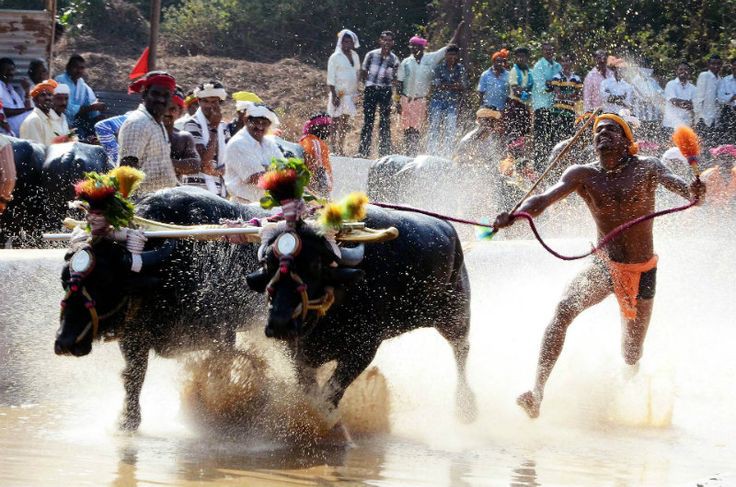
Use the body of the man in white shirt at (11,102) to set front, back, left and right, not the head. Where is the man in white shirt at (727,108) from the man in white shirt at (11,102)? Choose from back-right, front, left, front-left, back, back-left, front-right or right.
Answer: front-left

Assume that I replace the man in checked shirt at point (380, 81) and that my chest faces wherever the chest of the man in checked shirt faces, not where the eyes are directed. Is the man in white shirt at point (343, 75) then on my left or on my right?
on my right

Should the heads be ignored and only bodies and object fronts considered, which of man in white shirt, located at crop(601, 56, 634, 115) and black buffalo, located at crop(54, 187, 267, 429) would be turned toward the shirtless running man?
the man in white shirt

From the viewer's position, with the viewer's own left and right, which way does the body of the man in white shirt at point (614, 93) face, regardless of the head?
facing the viewer

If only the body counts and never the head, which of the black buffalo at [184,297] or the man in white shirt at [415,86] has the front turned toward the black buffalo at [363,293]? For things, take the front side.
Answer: the man in white shirt

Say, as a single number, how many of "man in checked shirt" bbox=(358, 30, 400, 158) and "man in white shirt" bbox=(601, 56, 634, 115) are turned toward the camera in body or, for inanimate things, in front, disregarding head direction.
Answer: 2

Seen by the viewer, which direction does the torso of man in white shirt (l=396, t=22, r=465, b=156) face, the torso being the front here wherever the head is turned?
toward the camera

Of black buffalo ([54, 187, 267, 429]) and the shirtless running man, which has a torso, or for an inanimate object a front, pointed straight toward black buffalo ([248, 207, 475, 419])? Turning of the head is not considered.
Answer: the shirtless running man

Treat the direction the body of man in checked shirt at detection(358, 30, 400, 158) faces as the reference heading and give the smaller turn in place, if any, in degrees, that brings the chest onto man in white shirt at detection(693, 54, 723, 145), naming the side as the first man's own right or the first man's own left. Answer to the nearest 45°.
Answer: approximately 90° to the first man's own left

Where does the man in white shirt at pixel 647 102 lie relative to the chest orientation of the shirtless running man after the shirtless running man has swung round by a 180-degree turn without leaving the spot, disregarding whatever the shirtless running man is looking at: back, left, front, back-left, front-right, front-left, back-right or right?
front-left

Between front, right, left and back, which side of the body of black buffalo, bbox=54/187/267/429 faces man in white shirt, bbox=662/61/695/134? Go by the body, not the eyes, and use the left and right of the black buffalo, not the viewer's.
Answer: back

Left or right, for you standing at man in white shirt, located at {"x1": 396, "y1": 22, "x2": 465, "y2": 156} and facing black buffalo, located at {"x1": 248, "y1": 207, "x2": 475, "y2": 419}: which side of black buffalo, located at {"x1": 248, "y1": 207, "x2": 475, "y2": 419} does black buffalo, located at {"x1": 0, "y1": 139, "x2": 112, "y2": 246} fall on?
right

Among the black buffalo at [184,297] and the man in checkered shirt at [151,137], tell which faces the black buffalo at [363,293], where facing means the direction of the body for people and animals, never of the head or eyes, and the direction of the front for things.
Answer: the man in checkered shirt
